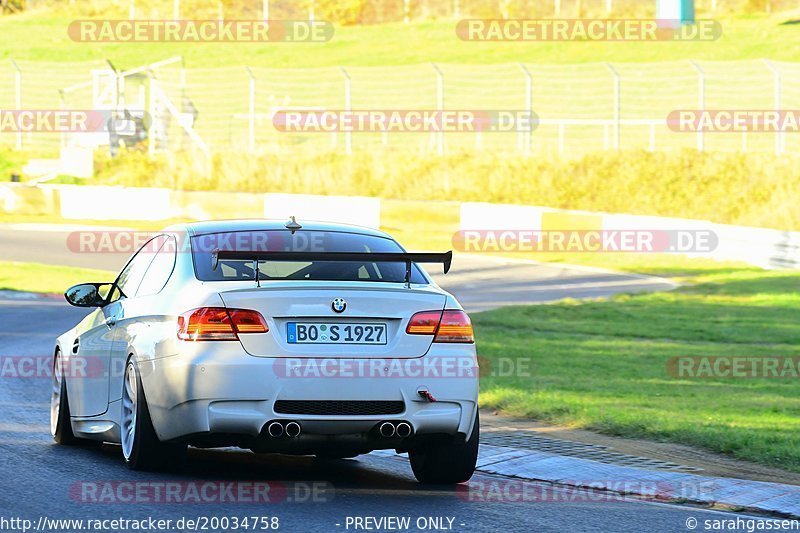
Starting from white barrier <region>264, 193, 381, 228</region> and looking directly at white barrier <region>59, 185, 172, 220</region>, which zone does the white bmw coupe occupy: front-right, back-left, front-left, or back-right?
back-left

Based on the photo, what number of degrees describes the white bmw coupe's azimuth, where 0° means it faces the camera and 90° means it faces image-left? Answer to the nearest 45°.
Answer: approximately 135°

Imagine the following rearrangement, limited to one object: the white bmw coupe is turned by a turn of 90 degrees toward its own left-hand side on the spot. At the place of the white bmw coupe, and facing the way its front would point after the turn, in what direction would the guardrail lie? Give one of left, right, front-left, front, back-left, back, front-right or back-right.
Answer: back-right

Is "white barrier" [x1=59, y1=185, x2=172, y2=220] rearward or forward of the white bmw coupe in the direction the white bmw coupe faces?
forward

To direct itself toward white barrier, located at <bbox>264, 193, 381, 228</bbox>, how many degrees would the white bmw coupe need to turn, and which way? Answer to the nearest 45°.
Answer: approximately 45° to its right
